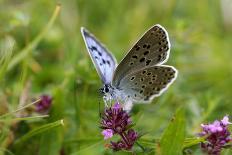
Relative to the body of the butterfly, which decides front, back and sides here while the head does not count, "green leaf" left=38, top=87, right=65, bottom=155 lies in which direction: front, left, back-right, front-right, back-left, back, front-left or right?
front-right

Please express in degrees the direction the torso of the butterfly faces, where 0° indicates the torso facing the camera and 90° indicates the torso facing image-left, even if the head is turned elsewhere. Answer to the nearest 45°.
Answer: approximately 45°

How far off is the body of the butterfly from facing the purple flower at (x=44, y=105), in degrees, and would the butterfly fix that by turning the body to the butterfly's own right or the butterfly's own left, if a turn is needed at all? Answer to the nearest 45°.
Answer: approximately 45° to the butterfly's own right
